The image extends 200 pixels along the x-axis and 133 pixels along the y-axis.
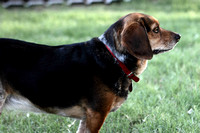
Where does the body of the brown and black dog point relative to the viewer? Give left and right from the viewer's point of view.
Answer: facing to the right of the viewer
